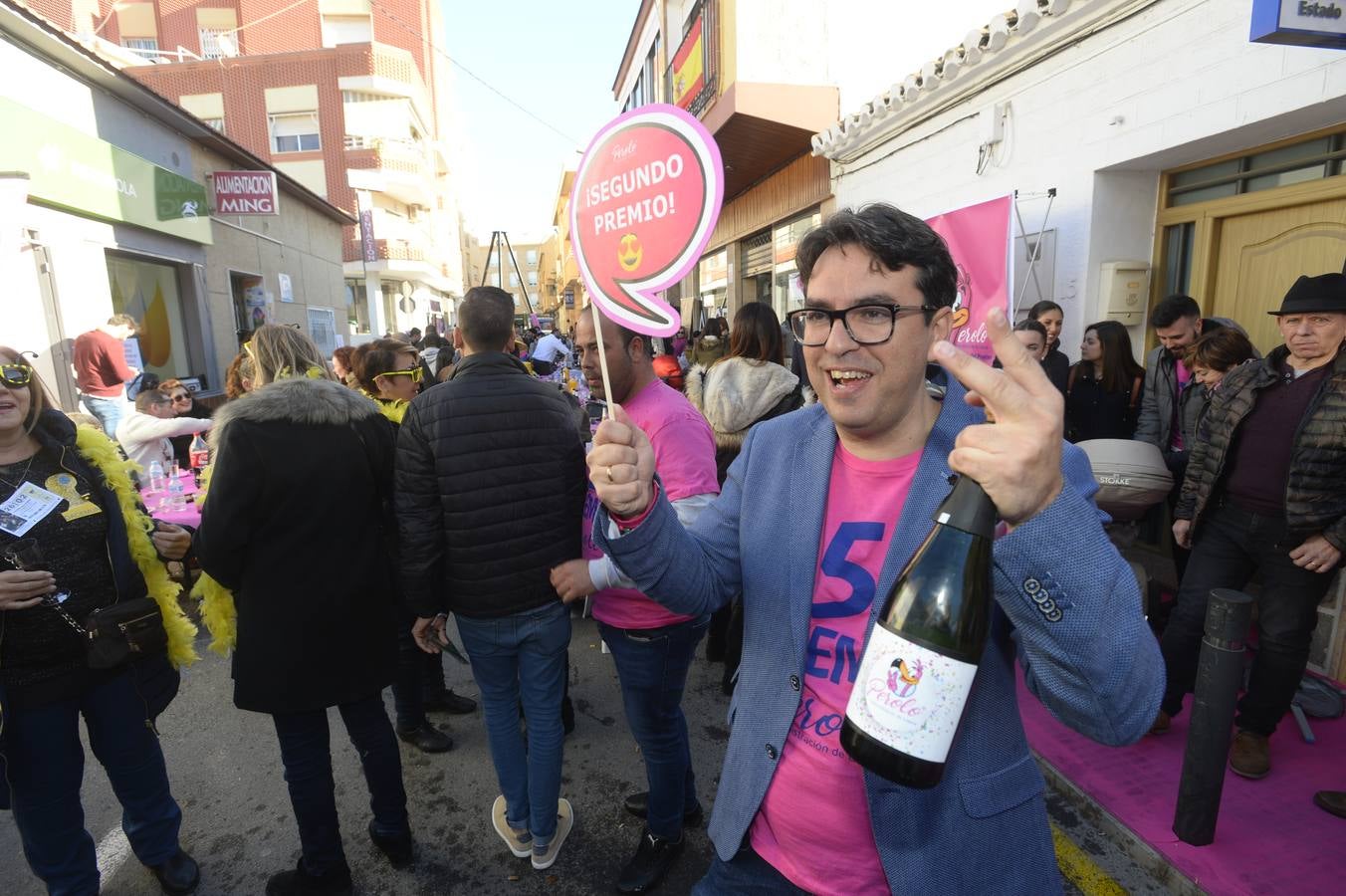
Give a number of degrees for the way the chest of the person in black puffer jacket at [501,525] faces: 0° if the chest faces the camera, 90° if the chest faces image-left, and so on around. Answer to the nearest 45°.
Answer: approximately 180°

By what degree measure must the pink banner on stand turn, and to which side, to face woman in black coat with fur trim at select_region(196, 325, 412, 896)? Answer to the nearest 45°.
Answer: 0° — it already faces them

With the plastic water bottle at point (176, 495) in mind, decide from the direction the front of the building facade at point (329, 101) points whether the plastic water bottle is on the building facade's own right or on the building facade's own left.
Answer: on the building facade's own right

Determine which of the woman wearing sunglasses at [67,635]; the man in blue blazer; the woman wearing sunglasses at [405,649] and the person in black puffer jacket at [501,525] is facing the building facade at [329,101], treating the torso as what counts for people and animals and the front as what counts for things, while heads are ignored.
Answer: the person in black puffer jacket

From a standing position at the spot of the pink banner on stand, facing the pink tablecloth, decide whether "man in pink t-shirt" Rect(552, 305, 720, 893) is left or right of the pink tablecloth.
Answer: left

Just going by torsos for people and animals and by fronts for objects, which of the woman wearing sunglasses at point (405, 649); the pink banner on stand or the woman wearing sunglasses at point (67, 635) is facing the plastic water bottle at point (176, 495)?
the pink banner on stand

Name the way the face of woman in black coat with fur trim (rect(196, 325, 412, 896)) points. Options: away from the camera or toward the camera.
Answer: away from the camera

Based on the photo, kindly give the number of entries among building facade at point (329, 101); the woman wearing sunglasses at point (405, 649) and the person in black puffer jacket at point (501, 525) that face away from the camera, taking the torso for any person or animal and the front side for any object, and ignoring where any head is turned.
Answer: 1

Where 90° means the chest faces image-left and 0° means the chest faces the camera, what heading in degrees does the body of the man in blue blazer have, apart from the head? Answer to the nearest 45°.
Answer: approximately 45°
